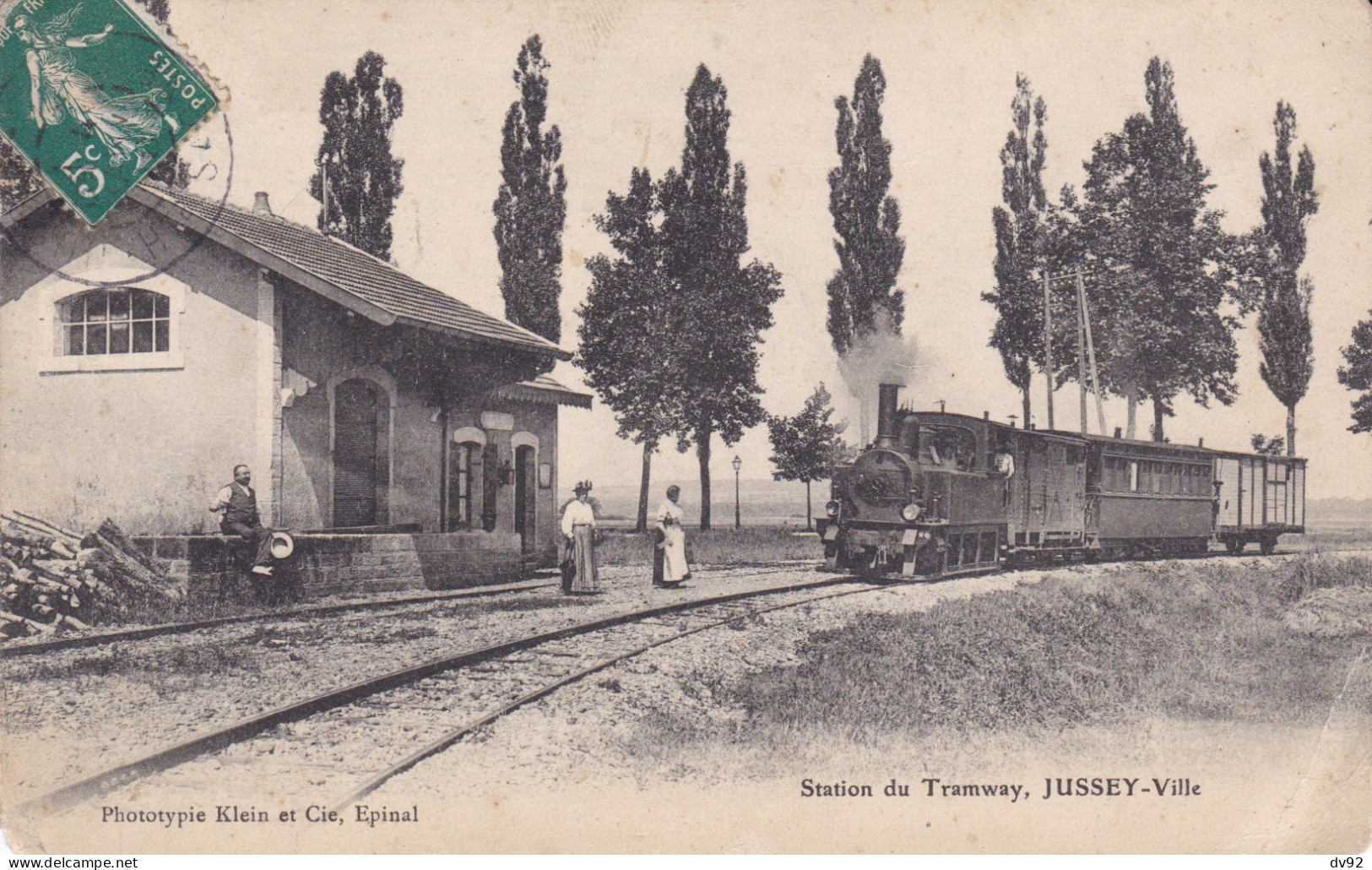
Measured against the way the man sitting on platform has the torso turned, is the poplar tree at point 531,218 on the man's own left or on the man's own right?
on the man's own left

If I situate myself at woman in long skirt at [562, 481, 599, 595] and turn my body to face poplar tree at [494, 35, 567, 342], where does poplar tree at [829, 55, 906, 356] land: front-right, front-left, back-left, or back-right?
front-right

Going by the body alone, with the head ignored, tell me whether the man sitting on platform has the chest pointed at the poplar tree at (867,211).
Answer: no

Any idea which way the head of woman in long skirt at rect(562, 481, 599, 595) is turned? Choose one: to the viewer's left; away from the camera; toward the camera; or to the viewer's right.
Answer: toward the camera

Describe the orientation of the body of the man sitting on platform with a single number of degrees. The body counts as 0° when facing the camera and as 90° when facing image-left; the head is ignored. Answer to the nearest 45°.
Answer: approximately 315°

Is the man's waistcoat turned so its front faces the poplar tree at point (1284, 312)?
no

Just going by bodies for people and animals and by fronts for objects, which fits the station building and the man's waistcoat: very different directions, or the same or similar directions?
same or similar directions

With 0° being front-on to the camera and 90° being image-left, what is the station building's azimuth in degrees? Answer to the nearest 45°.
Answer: approximately 315°

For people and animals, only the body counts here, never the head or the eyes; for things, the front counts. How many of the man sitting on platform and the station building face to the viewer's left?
0

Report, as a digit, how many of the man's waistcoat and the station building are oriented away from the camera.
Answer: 0

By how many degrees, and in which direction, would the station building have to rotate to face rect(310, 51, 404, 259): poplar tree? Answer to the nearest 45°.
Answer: approximately 135° to its left

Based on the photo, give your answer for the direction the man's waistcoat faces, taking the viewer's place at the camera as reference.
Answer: facing the viewer and to the right of the viewer
